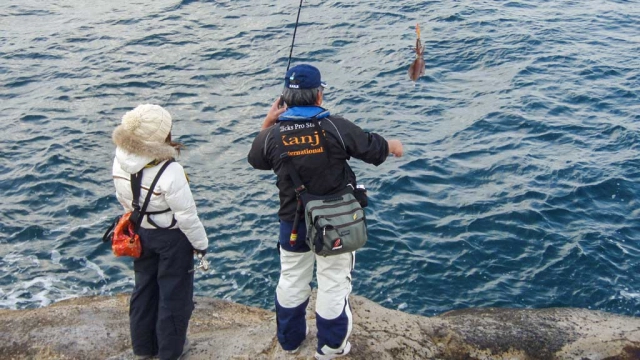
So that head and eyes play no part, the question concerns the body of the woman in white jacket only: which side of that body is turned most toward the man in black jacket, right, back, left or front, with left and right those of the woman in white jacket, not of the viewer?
right

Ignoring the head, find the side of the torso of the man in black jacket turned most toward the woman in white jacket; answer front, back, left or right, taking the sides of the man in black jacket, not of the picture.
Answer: left

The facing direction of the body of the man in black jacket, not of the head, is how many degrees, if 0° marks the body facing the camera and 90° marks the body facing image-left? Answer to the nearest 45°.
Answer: approximately 180°

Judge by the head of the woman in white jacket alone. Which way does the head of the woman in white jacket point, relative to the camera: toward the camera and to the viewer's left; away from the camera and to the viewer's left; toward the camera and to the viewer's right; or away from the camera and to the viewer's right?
away from the camera and to the viewer's right

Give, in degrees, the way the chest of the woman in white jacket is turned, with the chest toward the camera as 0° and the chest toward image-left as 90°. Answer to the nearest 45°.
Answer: approximately 180°

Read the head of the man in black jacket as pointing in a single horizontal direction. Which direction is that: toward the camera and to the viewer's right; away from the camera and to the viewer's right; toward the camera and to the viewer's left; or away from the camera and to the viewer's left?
away from the camera and to the viewer's right

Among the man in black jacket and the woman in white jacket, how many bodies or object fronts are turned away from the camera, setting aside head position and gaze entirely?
2
